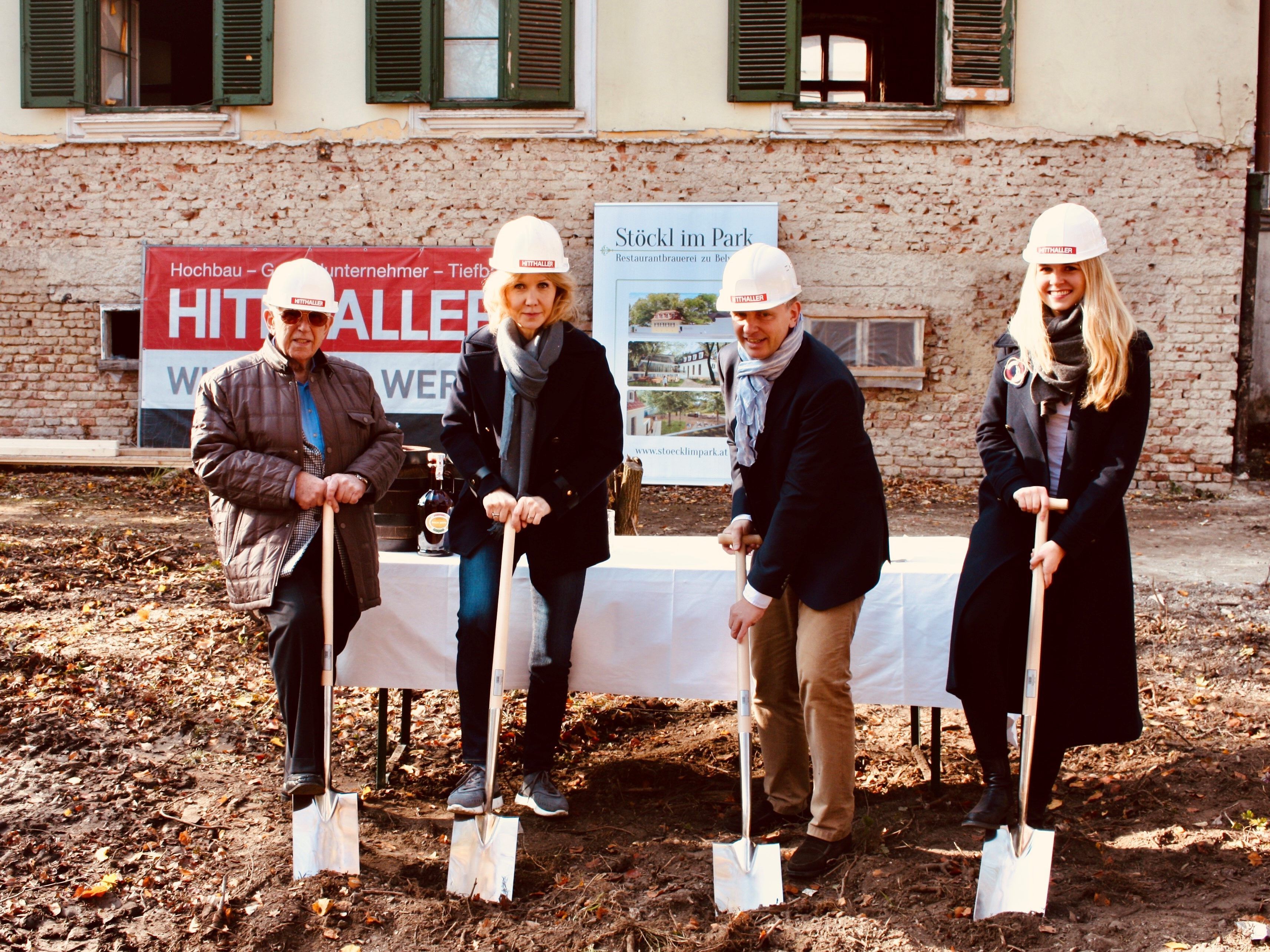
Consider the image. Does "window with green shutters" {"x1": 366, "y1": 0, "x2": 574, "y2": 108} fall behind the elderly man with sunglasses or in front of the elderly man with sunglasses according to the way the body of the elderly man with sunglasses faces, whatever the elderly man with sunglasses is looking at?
behind

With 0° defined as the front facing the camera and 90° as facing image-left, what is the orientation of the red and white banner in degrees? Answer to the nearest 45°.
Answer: approximately 0°

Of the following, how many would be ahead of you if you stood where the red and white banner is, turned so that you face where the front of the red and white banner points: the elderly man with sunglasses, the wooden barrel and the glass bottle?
3

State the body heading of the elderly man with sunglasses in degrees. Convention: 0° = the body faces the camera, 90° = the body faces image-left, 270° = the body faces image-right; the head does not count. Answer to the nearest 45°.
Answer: approximately 0°
